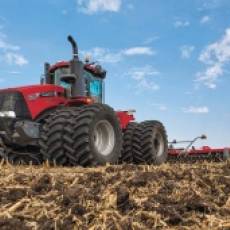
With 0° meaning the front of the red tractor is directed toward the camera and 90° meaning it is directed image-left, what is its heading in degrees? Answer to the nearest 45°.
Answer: approximately 45°
